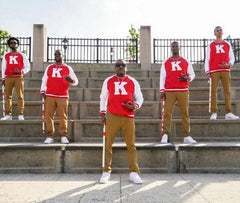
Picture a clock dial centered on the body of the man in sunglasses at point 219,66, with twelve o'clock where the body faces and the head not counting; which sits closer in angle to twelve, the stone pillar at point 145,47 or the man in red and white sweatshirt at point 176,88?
the man in red and white sweatshirt

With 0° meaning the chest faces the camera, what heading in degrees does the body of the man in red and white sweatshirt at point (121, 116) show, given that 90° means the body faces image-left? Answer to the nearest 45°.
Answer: approximately 0°

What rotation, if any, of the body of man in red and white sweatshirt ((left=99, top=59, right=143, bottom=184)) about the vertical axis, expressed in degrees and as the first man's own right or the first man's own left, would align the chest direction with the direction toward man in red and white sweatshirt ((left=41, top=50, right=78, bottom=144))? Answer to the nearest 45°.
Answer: approximately 135° to the first man's own right

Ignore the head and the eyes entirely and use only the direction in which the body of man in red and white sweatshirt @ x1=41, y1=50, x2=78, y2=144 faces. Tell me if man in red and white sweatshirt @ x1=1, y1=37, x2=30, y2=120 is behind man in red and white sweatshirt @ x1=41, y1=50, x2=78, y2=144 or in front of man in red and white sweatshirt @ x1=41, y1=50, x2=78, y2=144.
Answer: behind

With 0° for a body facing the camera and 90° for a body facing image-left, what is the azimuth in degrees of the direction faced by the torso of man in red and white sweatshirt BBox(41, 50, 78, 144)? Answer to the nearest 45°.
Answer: approximately 0°
